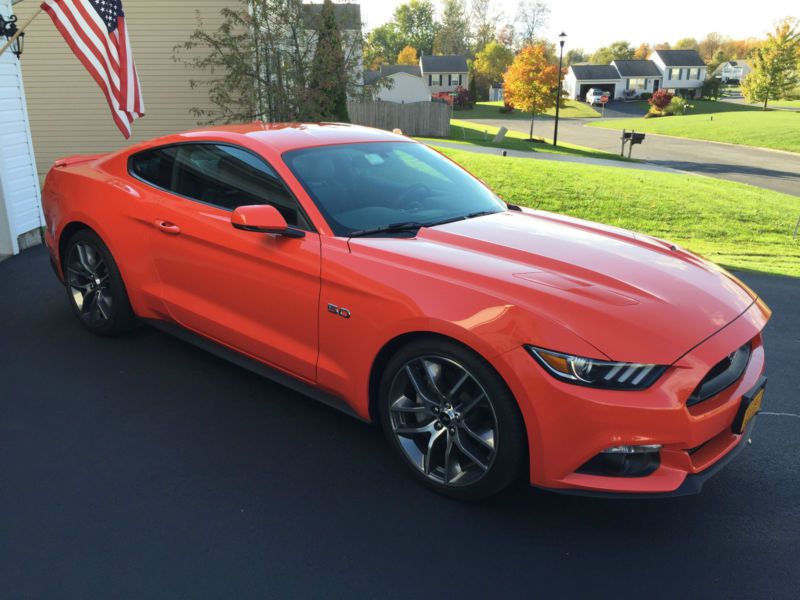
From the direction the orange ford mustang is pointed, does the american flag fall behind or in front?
behind

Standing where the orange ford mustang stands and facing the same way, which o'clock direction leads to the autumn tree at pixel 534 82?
The autumn tree is roughly at 8 o'clock from the orange ford mustang.

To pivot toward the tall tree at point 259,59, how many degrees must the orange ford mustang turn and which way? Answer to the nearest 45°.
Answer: approximately 135° to its left

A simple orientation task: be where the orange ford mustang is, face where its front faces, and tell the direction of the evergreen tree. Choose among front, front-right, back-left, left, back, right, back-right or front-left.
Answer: back-left

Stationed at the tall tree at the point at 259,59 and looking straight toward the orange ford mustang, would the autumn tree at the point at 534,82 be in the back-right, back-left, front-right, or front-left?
back-left
